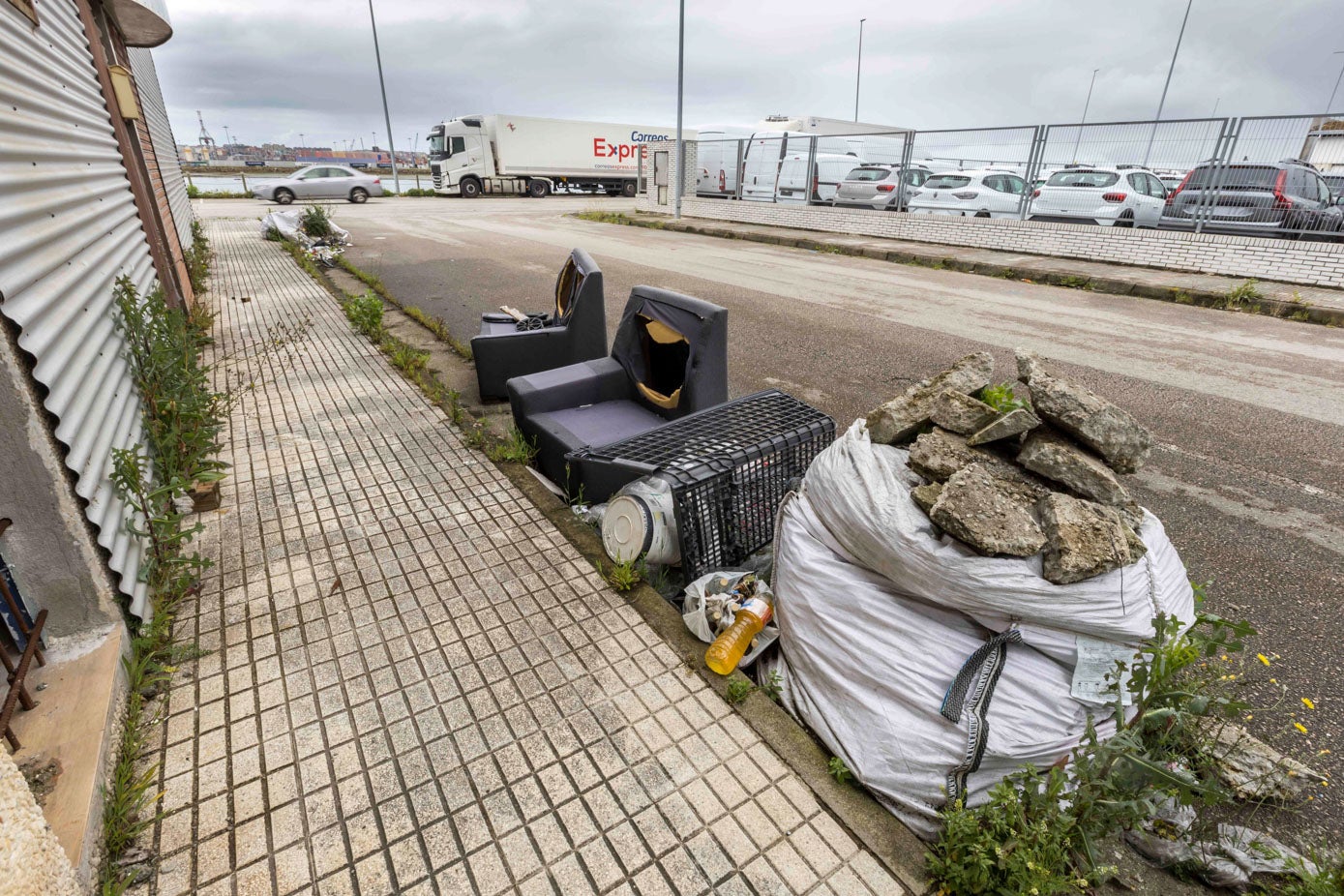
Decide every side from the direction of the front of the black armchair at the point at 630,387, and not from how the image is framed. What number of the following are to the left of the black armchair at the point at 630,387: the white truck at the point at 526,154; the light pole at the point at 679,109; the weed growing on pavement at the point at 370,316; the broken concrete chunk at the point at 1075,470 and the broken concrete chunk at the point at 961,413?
2

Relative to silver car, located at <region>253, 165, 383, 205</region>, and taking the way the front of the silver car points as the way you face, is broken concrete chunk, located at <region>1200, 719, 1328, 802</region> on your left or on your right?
on your left

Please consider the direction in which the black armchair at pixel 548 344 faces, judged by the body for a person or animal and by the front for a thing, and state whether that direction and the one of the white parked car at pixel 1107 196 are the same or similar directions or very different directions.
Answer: very different directions

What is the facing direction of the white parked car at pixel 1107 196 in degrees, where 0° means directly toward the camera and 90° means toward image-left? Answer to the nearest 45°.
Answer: approximately 225°

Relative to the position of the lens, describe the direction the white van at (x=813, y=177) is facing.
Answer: facing away from the viewer and to the right of the viewer

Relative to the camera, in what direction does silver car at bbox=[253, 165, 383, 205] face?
facing to the left of the viewer

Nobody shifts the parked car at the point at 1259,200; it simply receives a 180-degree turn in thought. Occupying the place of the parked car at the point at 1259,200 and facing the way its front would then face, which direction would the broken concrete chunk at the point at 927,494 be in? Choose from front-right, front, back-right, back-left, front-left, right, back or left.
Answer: front-left

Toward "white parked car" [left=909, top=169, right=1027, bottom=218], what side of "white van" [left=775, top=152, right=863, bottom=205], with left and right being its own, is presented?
right

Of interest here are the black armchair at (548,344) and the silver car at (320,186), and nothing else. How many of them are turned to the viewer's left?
2

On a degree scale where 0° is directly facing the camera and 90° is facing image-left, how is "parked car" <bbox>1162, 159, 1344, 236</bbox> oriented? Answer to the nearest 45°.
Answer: approximately 225°

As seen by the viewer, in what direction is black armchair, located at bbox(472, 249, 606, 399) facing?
to the viewer's left

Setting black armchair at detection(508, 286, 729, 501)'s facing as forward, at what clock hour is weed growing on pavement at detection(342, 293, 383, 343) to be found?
The weed growing on pavement is roughly at 3 o'clock from the black armchair.

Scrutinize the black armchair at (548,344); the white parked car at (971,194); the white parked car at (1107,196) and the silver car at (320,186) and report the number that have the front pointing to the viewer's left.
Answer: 2
